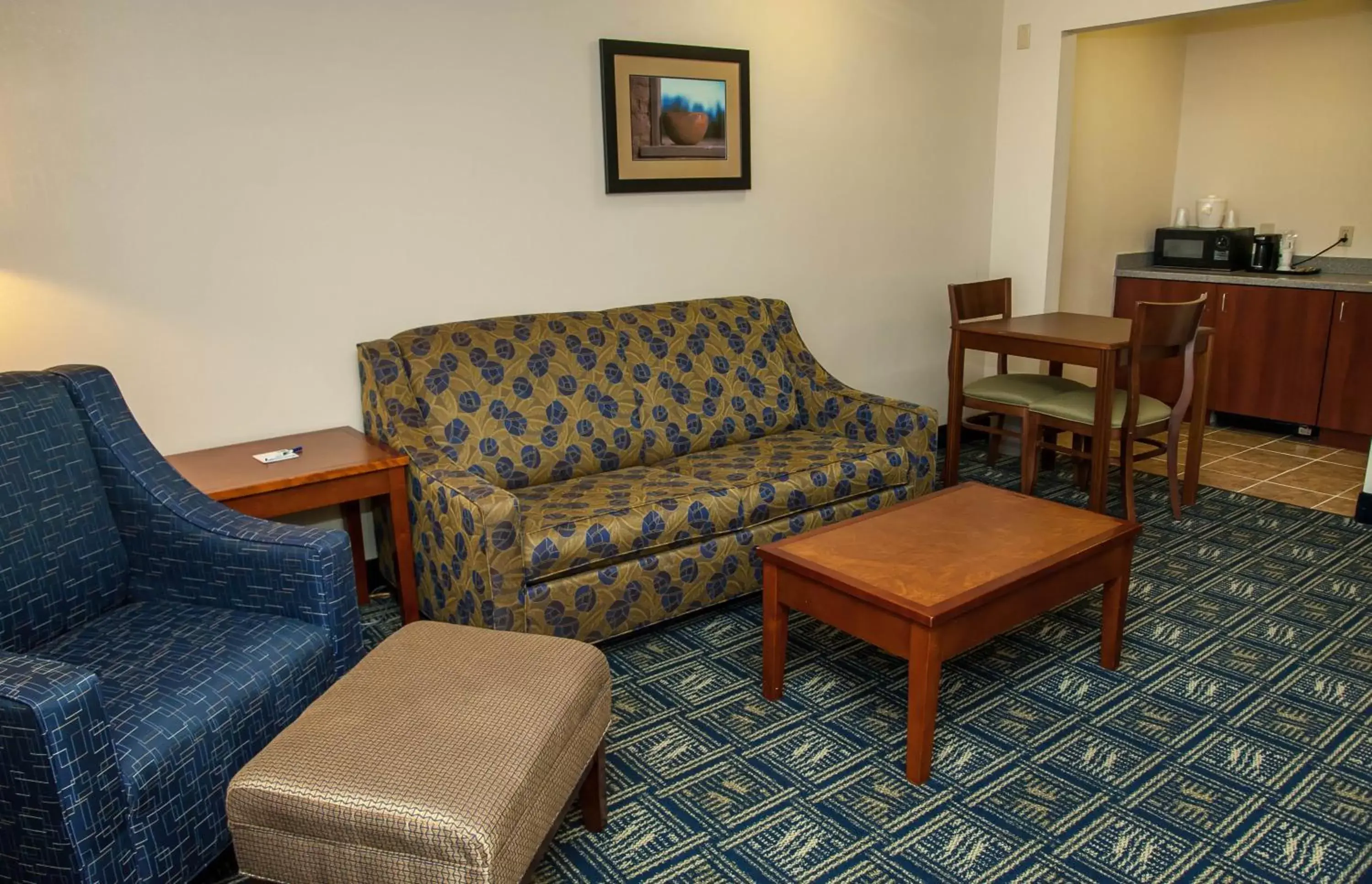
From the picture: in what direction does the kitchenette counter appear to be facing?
toward the camera

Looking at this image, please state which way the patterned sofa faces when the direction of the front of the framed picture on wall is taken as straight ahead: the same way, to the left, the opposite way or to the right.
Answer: the same way

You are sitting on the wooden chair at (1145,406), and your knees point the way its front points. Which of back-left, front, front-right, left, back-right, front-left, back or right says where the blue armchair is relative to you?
left

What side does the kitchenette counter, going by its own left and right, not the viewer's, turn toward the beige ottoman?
front

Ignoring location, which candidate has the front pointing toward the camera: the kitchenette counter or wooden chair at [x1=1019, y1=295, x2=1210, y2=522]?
the kitchenette counter

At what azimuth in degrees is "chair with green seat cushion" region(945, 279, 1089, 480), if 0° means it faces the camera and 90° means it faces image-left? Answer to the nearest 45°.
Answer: approximately 315°

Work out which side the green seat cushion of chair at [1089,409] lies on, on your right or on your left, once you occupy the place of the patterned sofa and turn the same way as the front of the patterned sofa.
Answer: on your left

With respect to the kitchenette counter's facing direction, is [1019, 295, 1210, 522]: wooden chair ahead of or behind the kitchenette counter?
ahead

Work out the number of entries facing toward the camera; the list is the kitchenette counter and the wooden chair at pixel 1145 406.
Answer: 1

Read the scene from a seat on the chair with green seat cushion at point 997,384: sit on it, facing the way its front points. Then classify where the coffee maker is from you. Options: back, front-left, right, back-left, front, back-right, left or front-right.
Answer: left

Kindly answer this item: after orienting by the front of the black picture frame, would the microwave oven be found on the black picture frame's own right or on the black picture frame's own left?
on the black picture frame's own left

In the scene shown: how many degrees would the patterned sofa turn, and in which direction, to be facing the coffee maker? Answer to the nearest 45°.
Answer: approximately 90° to its left

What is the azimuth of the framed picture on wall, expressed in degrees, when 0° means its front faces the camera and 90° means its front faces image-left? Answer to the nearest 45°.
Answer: approximately 315°

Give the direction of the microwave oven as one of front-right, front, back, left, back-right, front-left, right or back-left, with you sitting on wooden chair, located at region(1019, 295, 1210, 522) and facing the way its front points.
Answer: front-right

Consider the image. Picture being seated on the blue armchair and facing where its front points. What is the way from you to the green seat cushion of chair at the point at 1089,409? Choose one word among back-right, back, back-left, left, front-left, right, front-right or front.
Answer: front-left

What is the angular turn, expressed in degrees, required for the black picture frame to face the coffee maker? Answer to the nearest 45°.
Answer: approximately 45° to its left

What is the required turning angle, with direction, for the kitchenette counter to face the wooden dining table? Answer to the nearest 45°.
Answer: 0° — it already faces it

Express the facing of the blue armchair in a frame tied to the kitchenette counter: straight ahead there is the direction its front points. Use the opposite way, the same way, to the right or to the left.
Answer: to the left

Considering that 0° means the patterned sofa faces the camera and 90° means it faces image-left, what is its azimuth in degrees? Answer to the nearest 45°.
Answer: approximately 315°
